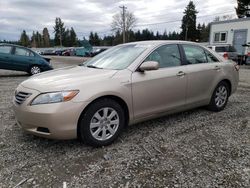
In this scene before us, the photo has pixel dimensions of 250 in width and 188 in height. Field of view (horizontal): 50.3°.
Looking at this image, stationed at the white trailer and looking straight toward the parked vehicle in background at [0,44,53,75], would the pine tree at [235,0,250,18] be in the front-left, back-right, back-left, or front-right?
back-right

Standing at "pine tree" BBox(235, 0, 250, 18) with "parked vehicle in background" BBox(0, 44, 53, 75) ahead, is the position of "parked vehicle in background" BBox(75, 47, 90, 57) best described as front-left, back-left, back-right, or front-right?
front-right

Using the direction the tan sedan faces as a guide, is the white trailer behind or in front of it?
behind

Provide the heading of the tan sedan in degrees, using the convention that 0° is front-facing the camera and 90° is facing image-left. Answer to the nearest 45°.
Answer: approximately 45°

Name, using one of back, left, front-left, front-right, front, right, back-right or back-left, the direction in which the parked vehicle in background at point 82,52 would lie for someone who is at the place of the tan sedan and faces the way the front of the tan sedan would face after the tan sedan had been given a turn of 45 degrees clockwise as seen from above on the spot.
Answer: right

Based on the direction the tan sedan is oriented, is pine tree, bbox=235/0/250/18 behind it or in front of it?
behind

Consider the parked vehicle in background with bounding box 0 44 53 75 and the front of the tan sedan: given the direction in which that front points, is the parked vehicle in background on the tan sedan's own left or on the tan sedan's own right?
on the tan sedan's own right
